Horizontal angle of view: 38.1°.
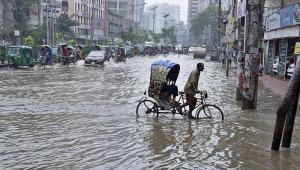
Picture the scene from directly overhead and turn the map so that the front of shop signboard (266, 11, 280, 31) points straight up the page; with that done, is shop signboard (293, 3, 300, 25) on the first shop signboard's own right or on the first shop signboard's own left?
on the first shop signboard's own left

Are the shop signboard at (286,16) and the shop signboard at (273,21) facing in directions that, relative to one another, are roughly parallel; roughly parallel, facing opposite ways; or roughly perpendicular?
roughly parallel

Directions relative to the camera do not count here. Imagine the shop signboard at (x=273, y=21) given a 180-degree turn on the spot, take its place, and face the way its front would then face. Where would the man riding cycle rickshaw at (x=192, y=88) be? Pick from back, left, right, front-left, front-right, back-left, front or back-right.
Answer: back-right

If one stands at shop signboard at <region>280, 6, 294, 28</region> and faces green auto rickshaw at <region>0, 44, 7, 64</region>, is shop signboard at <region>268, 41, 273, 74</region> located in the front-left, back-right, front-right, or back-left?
front-right

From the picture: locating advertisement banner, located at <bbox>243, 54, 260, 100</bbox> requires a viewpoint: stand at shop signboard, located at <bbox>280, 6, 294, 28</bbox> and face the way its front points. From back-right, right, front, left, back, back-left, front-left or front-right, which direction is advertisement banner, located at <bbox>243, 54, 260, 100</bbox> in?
front-left

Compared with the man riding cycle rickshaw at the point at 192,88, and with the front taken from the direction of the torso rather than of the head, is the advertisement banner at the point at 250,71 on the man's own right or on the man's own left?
on the man's own left

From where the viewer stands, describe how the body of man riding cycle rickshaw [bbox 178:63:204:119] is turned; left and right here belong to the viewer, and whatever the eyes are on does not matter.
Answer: facing to the right of the viewer

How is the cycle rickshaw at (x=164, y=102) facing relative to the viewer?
to the viewer's right

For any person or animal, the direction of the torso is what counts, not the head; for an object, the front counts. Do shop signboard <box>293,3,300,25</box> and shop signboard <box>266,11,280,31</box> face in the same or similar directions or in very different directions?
same or similar directions

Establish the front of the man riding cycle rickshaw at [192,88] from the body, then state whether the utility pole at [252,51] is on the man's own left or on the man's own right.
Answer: on the man's own left

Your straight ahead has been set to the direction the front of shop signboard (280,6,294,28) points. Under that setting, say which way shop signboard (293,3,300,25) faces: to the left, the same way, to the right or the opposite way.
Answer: the same way

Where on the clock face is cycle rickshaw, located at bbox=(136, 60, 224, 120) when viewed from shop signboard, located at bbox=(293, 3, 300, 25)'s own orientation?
The cycle rickshaw is roughly at 11 o'clock from the shop signboard.

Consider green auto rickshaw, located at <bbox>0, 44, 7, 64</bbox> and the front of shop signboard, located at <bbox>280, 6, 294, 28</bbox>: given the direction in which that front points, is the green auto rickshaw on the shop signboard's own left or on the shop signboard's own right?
on the shop signboard's own right

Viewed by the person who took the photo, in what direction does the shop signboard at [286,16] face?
facing the viewer and to the left of the viewer

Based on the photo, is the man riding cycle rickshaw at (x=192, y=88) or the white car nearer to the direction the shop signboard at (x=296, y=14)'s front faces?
the man riding cycle rickshaw
